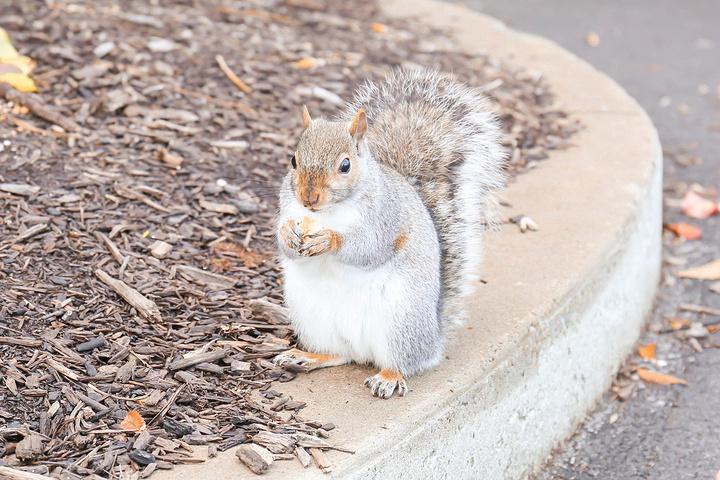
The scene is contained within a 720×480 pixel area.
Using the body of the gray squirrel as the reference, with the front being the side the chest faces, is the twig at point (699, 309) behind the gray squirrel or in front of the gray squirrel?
behind

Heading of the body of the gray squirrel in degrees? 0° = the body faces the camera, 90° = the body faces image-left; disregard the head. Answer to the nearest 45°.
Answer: approximately 45°

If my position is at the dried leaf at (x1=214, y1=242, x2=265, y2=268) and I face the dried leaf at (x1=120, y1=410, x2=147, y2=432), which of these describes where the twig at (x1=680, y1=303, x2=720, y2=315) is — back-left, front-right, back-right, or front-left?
back-left
